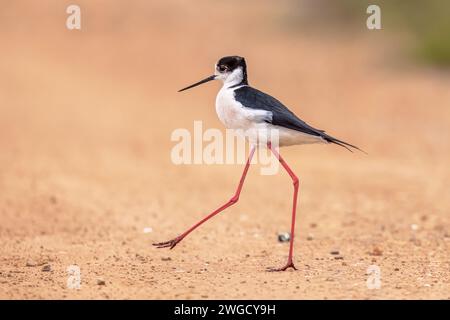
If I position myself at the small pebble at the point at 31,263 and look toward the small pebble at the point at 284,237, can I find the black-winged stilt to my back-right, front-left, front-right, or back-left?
front-right

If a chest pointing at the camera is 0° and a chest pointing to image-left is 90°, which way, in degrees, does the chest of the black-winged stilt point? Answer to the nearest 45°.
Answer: approximately 90°

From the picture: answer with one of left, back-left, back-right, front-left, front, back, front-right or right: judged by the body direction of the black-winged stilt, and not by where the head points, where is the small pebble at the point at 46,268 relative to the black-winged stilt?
front

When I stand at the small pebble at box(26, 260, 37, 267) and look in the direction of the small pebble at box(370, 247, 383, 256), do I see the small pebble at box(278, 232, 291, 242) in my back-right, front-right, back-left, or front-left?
front-left

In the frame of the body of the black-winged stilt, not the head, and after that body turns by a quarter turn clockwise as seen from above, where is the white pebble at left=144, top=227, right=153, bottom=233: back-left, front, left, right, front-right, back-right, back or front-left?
front-left

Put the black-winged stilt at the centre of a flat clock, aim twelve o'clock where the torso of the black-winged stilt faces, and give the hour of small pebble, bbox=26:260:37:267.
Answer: The small pebble is roughly at 12 o'clock from the black-winged stilt.
